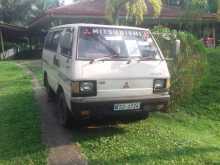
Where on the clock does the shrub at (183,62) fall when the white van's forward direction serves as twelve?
The shrub is roughly at 9 o'clock from the white van.

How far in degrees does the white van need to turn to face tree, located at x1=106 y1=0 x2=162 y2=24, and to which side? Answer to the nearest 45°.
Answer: approximately 135° to its left

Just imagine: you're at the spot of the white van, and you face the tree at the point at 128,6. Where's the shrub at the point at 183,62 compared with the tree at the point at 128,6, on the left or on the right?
right

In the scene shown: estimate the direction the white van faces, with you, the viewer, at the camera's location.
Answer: facing the viewer and to the right of the viewer

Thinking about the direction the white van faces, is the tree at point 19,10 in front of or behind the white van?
behind

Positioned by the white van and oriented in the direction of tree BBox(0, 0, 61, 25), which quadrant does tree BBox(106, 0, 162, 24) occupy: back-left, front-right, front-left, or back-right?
front-right
